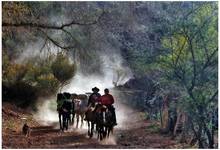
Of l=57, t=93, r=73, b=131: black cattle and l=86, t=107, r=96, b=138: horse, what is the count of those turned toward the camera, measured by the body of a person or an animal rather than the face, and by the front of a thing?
2

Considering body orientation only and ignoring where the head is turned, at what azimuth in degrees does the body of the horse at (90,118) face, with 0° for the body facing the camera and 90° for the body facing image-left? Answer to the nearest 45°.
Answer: approximately 0°

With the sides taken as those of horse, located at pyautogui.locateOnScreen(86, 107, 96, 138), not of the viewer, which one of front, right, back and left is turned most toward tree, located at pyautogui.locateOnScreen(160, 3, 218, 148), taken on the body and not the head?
left

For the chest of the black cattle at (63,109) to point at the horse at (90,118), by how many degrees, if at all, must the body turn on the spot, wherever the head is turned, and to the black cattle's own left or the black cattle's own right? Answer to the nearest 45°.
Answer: approximately 90° to the black cattle's own left

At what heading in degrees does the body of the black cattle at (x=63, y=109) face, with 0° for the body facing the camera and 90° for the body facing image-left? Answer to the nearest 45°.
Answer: approximately 0°

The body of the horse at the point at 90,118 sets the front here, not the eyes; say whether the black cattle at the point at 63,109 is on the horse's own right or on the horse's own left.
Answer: on the horse's own right

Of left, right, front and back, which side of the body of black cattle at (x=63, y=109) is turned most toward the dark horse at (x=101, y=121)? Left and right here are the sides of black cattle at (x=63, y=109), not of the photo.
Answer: left

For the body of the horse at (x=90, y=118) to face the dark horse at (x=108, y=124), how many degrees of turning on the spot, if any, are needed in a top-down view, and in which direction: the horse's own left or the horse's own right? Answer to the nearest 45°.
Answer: approximately 45° to the horse's own left
